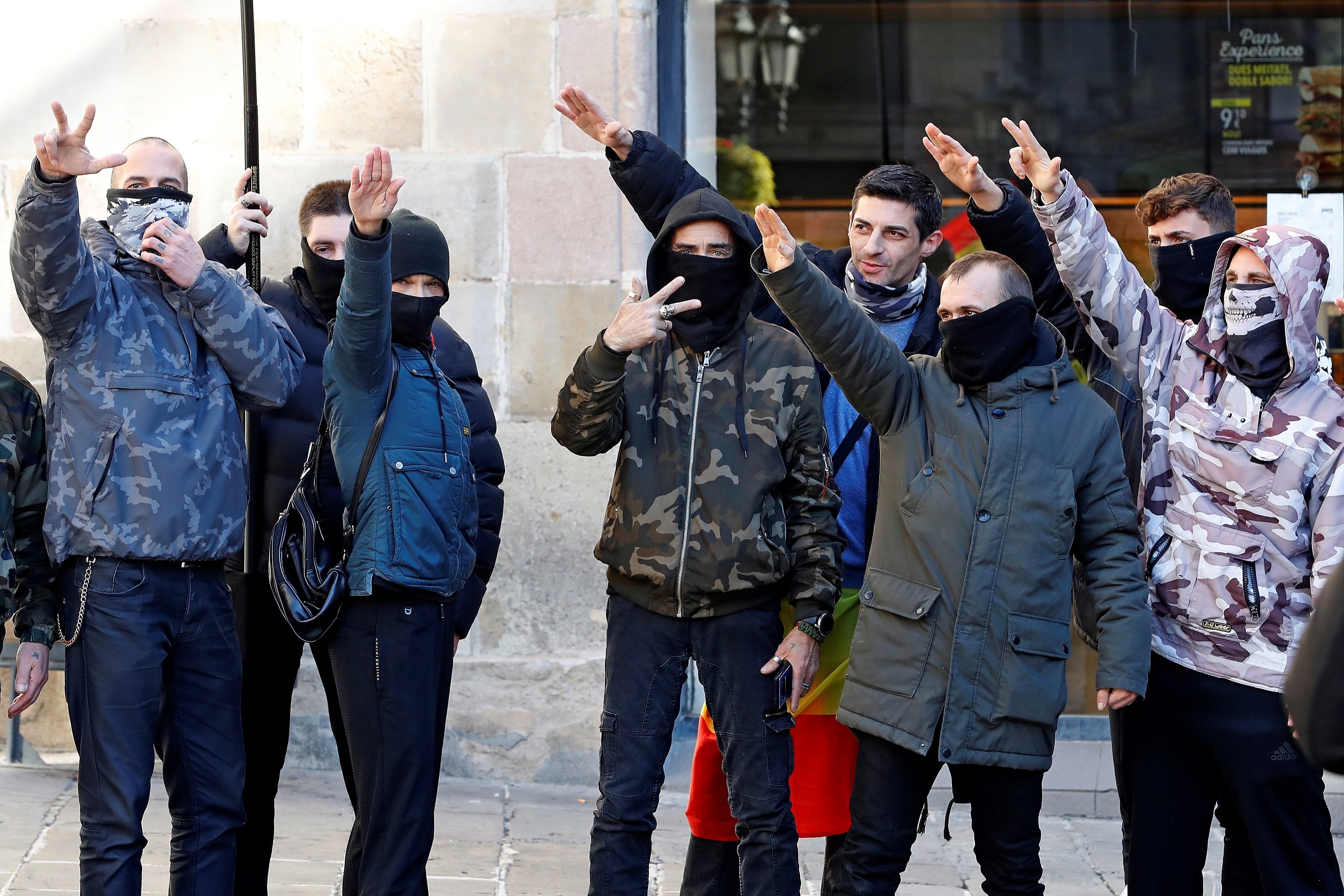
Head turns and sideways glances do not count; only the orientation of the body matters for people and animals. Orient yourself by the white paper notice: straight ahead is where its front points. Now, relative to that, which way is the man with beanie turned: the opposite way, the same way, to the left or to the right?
to the left

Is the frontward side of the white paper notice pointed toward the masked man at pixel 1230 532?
yes

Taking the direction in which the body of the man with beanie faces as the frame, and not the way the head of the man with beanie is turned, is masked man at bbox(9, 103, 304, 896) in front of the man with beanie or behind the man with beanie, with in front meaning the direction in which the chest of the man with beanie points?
behind

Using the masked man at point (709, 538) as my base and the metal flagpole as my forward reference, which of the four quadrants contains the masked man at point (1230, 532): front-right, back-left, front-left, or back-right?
back-right

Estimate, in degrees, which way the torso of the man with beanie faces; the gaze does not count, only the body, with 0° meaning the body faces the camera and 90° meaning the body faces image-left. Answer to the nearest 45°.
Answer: approximately 315°

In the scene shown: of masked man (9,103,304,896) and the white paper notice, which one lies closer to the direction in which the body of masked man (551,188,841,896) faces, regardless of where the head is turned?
the masked man

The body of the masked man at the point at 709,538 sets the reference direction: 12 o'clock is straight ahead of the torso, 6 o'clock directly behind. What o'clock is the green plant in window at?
The green plant in window is roughly at 6 o'clock from the masked man.

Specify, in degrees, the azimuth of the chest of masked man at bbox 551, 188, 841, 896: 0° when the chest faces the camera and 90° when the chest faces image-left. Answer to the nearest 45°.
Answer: approximately 0°

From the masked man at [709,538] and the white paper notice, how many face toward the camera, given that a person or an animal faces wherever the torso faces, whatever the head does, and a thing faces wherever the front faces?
2

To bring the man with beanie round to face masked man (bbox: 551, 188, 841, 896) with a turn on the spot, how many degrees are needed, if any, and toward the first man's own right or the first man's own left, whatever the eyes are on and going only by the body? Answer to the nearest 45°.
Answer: approximately 45° to the first man's own left

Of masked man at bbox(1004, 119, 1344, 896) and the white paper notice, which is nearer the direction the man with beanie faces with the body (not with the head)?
the masked man
